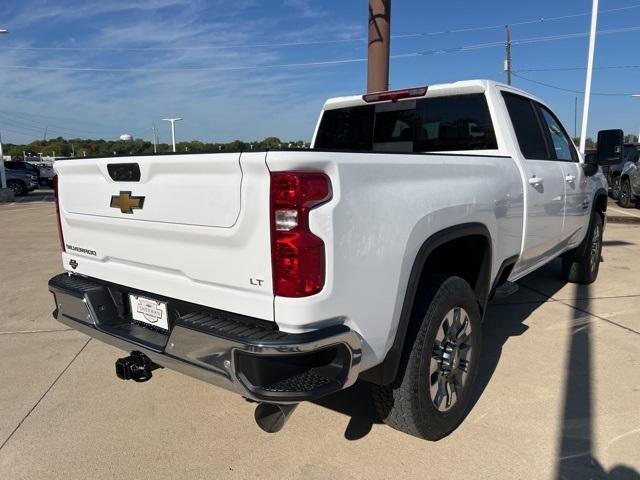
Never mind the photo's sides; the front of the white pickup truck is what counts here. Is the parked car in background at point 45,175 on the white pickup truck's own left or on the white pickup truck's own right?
on the white pickup truck's own left

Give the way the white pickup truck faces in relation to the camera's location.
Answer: facing away from the viewer and to the right of the viewer
